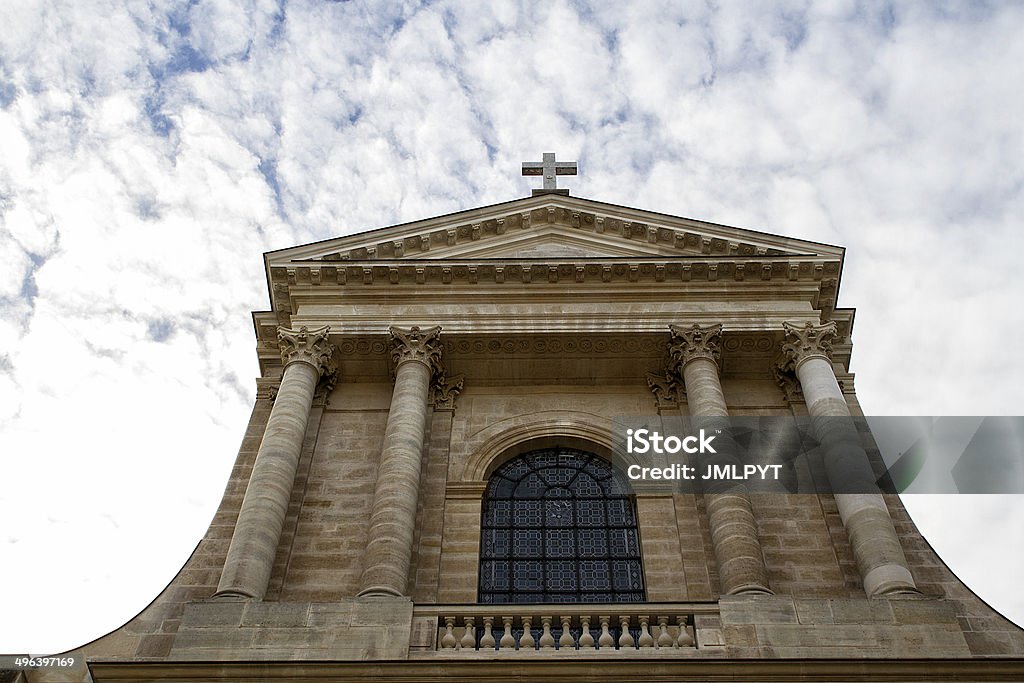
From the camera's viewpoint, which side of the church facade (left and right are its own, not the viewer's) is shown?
front
